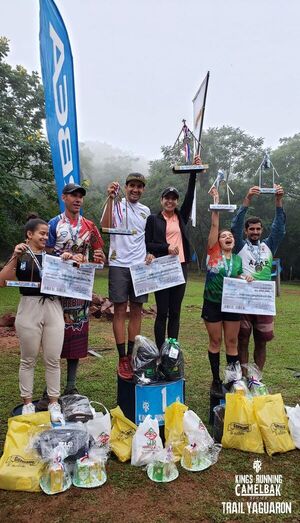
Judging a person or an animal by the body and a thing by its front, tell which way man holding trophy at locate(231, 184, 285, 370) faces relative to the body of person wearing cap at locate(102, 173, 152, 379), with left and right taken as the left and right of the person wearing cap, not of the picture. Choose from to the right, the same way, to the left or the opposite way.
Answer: the same way

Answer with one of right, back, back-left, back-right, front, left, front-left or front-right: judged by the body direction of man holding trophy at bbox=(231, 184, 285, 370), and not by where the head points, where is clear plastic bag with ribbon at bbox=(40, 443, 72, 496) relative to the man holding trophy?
front-right

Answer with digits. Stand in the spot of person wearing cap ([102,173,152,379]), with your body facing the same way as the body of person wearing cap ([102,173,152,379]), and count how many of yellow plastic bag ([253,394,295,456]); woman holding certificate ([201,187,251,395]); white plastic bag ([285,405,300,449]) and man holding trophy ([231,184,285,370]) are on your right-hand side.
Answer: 0

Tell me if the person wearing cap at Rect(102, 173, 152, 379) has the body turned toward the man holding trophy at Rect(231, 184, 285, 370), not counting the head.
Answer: no

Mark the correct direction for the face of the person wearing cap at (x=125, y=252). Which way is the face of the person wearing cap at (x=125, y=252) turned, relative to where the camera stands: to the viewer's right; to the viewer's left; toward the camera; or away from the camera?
toward the camera

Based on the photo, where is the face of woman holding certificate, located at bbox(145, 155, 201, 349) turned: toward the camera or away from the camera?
toward the camera

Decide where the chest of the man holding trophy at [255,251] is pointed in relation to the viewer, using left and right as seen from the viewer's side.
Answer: facing the viewer

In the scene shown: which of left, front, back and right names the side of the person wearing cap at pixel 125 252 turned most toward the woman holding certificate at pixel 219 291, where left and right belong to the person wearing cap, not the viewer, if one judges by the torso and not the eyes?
left

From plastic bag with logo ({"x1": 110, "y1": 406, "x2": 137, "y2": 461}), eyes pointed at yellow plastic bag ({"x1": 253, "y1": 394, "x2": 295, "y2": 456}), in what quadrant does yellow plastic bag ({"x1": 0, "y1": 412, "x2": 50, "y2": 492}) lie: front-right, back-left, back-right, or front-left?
back-right

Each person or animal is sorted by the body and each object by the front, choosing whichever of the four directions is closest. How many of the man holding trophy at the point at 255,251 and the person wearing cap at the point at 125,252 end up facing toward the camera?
2

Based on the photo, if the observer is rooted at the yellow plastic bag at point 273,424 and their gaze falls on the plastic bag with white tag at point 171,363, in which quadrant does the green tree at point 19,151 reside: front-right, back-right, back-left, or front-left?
front-right

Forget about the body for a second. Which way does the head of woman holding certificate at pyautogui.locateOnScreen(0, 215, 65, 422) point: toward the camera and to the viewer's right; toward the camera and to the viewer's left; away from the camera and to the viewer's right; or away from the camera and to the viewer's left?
toward the camera and to the viewer's right

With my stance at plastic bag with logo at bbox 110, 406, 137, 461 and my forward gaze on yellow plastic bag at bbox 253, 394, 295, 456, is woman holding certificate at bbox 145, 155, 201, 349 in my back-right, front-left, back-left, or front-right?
front-left

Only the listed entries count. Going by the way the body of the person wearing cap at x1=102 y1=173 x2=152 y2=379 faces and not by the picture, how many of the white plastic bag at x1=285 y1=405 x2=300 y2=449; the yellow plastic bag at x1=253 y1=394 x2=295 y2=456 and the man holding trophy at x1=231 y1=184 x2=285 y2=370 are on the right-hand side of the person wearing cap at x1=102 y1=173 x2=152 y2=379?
0

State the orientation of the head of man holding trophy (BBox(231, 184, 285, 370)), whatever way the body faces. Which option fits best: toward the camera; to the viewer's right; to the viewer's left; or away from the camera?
toward the camera
